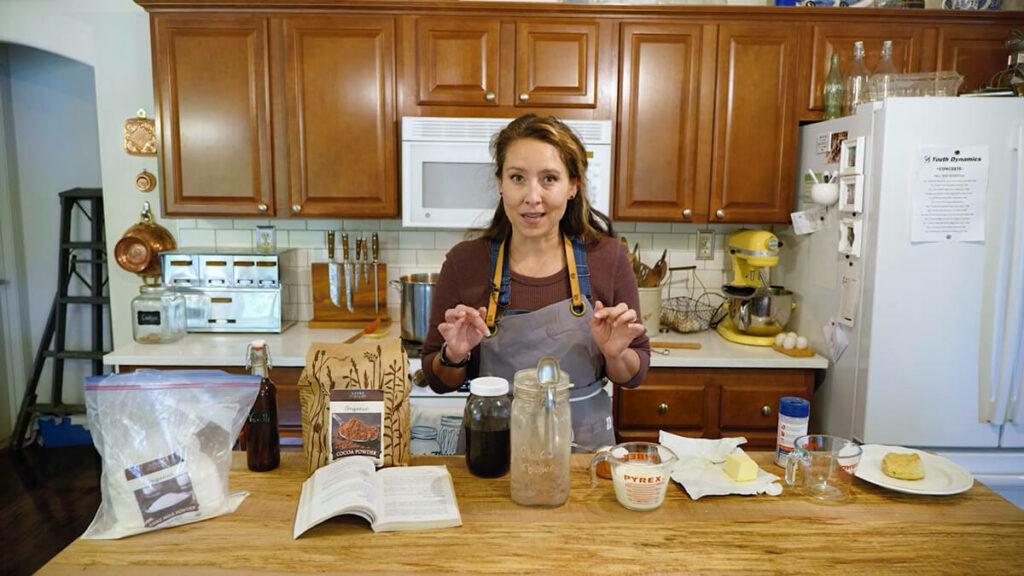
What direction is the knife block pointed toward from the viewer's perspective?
toward the camera

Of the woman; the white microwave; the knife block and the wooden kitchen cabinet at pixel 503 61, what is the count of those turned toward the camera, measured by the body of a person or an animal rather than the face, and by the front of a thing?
4

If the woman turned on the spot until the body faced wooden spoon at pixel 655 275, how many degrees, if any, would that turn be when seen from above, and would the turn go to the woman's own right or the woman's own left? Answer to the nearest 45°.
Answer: approximately 180°

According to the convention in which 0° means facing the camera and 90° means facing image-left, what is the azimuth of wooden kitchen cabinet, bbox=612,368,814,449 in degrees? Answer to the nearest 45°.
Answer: approximately 0°

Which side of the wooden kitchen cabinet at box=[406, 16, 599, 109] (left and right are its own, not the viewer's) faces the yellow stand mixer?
left

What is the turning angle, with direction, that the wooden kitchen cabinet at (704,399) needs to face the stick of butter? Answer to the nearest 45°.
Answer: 0° — it already faces it

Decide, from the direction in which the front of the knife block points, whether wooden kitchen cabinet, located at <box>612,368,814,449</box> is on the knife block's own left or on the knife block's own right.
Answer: on the knife block's own left

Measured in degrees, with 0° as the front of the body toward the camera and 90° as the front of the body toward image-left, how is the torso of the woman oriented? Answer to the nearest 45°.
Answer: approximately 0°

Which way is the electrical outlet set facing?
toward the camera

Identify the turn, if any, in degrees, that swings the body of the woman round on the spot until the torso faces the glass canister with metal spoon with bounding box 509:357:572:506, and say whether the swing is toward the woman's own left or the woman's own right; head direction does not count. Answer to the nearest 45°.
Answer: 0° — they already face it

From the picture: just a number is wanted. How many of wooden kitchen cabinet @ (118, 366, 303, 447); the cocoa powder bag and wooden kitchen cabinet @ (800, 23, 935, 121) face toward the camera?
3

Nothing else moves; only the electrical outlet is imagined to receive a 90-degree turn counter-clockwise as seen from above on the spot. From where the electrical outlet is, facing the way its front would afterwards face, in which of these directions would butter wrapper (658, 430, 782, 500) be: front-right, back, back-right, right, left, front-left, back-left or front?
right

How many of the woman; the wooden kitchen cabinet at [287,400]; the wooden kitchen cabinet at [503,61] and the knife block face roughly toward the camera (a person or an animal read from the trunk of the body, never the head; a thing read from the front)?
4

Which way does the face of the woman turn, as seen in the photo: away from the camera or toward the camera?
toward the camera

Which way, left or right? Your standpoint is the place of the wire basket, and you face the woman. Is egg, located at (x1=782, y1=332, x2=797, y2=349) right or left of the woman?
left

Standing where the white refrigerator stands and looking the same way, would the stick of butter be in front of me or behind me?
in front

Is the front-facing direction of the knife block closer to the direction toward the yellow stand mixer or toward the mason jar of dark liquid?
the mason jar of dark liquid
